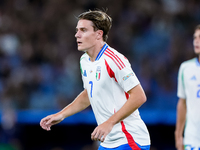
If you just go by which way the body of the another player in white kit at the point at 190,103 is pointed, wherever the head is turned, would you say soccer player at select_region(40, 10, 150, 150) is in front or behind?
in front

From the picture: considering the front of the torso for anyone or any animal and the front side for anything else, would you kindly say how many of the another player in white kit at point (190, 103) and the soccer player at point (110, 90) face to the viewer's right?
0

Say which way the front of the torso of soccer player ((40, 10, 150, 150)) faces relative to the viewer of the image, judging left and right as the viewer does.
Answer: facing the viewer and to the left of the viewer

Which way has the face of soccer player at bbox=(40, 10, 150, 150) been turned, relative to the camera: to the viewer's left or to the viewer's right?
to the viewer's left

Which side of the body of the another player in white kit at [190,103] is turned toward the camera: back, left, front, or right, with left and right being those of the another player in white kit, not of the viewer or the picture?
front

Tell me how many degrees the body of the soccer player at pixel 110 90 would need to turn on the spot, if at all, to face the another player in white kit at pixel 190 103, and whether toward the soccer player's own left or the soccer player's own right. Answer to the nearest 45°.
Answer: approximately 180°
